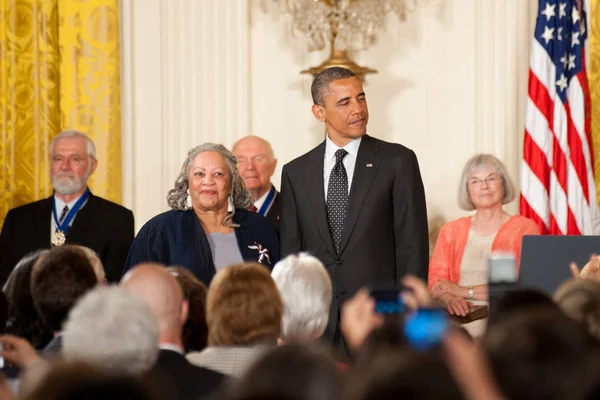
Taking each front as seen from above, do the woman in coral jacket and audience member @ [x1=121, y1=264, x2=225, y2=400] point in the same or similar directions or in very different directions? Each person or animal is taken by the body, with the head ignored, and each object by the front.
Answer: very different directions

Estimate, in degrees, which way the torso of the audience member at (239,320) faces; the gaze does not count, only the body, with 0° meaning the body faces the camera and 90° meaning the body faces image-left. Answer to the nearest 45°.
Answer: approximately 180°

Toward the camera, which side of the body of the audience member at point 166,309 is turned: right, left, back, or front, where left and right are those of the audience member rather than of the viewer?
back

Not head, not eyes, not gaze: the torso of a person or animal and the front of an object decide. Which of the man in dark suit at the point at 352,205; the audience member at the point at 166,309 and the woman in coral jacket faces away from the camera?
the audience member

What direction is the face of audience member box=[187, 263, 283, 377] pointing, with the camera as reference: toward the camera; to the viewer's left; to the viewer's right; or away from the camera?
away from the camera

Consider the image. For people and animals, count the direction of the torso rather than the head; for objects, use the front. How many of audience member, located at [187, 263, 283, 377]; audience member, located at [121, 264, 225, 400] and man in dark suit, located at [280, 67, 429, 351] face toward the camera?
1

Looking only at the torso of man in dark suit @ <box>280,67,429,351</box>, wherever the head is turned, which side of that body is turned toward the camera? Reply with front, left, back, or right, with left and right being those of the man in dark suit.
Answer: front

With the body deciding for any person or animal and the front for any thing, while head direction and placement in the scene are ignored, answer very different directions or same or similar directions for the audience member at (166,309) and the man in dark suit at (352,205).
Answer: very different directions

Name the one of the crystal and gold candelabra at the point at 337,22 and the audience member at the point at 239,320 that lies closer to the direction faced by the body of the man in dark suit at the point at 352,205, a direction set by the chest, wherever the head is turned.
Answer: the audience member

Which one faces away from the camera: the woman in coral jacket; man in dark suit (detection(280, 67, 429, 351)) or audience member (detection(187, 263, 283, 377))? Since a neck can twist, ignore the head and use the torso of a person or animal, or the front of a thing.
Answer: the audience member

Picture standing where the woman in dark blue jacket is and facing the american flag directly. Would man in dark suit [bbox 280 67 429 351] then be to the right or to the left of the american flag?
right

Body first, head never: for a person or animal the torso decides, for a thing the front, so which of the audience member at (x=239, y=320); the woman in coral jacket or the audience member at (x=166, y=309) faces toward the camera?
the woman in coral jacket
